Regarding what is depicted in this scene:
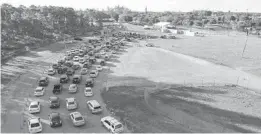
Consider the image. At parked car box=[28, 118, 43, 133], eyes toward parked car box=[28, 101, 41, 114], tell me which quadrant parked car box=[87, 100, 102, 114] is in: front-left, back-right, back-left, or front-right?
front-right

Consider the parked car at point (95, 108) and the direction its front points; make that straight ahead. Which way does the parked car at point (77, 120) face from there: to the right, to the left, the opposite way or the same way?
the same way

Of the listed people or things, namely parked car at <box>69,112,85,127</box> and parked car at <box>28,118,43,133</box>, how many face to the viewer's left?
0
